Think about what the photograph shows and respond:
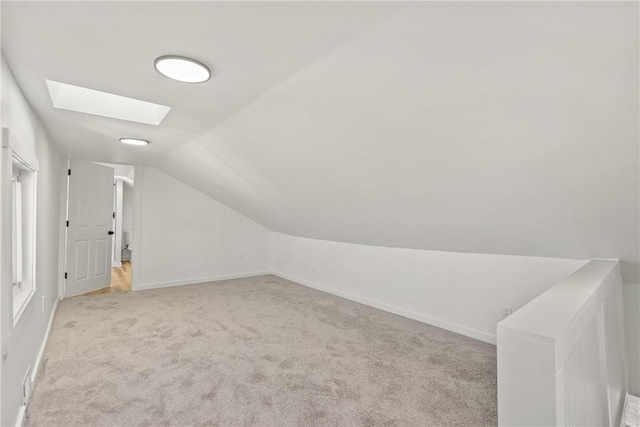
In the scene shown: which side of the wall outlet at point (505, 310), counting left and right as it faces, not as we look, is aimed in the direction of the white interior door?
right

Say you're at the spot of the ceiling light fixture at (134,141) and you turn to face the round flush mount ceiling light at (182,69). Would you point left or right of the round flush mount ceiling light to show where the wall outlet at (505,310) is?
left

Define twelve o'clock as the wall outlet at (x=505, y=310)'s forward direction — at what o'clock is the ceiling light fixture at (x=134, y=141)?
The ceiling light fixture is roughly at 2 o'clock from the wall outlet.

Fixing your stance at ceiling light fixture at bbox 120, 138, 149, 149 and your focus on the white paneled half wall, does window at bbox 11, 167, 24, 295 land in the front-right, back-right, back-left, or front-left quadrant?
front-right

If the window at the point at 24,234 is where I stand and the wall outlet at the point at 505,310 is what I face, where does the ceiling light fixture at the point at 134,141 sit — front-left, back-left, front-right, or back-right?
front-left

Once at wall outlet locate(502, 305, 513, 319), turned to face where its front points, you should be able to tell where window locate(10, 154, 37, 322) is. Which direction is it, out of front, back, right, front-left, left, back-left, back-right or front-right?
front-right

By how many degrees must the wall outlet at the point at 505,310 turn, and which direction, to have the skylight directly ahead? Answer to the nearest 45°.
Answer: approximately 45° to its right

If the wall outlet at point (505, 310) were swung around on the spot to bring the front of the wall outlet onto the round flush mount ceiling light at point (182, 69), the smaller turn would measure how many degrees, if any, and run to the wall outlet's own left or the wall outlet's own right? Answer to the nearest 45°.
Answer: approximately 45° to the wall outlet's own right

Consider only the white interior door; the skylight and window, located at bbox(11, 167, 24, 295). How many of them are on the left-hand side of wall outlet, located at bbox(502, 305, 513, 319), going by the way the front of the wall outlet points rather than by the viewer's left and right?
0

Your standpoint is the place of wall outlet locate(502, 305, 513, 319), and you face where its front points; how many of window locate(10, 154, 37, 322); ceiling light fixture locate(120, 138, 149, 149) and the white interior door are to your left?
0

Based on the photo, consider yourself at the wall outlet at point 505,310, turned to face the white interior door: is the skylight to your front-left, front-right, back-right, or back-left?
front-left

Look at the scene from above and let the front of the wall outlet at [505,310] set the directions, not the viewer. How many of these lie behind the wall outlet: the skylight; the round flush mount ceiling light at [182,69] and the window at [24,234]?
0
